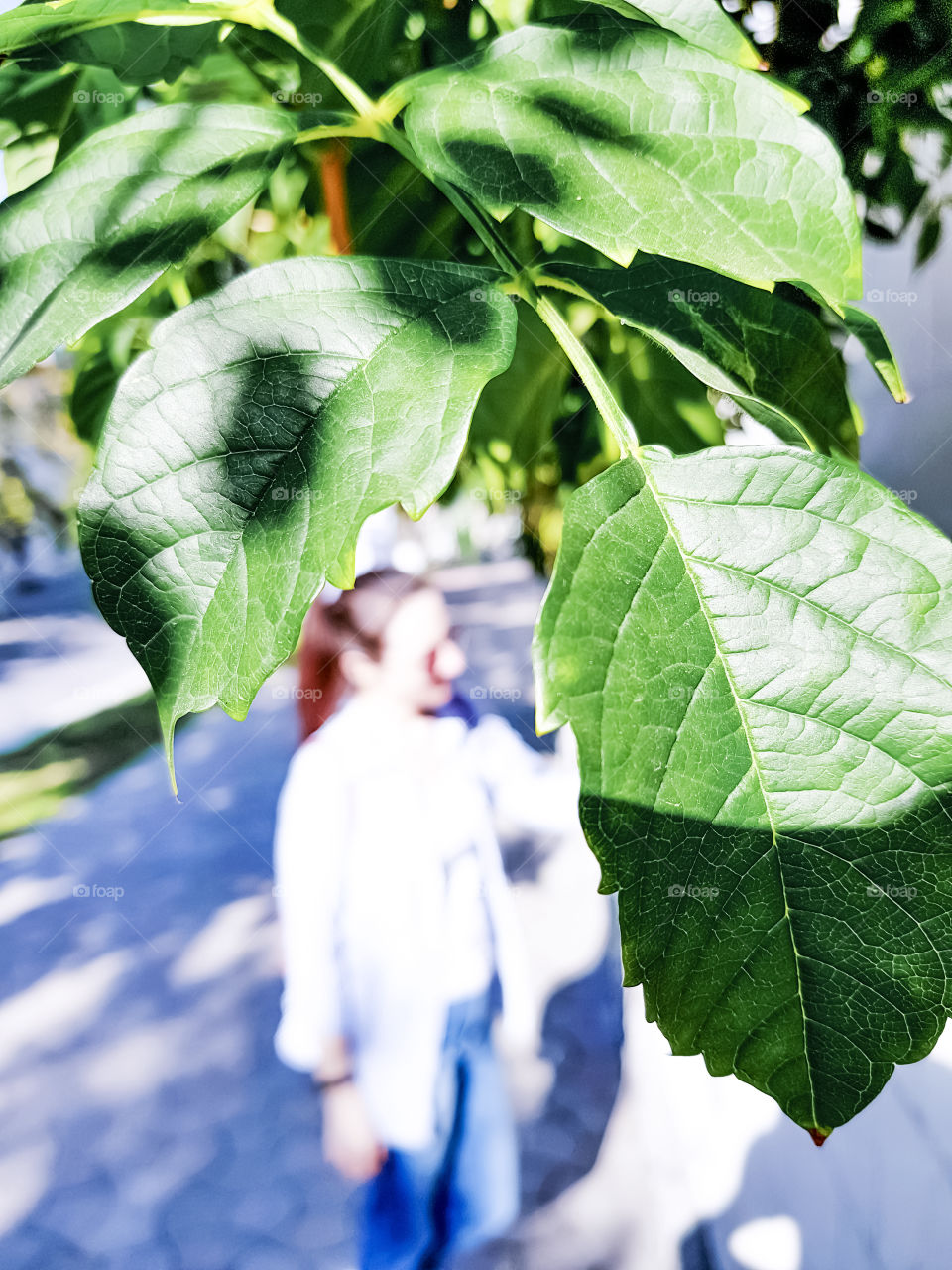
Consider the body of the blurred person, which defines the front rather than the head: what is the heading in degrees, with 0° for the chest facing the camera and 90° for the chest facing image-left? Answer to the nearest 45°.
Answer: approximately 315°
